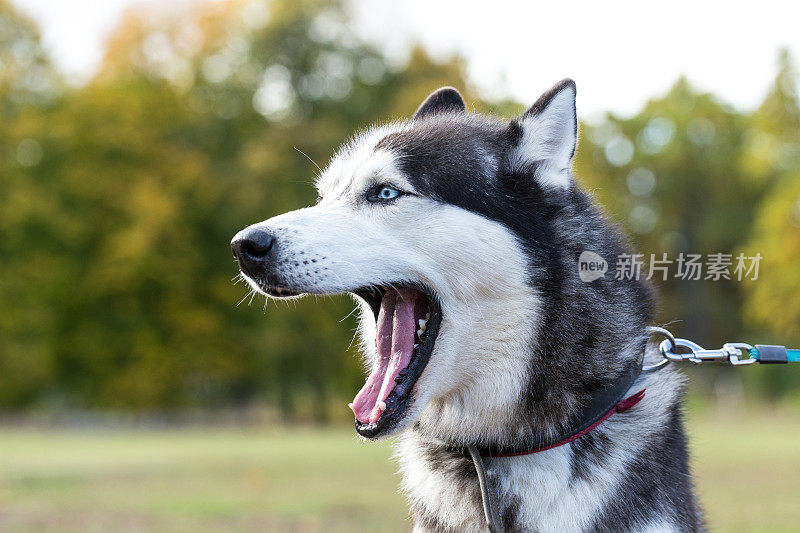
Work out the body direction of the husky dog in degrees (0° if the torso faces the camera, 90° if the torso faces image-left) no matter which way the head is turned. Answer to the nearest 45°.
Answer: approximately 90°
